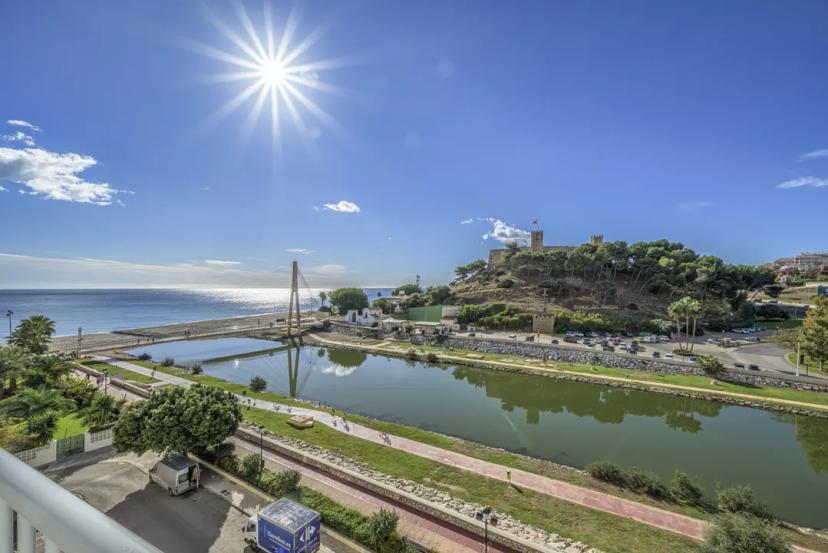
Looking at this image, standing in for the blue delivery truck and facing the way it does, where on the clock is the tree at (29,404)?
The tree is roughly at 12 o'clock from the blue delivery truck.

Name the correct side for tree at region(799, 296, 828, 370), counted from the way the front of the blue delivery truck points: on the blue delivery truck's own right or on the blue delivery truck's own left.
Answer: on the blue delivery truck's own right

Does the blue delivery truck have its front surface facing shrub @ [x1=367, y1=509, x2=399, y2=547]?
no

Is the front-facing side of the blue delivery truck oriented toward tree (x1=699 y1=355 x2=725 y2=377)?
no

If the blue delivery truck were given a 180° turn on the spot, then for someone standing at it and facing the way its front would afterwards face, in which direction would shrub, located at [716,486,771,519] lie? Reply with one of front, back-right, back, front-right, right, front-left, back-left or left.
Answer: front-left

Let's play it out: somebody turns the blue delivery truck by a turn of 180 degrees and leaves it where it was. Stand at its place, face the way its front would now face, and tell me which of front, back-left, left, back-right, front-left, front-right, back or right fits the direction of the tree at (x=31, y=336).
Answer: back

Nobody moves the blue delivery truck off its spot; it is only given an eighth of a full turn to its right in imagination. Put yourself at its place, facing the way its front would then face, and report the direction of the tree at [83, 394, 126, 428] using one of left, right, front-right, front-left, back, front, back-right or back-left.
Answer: front-left

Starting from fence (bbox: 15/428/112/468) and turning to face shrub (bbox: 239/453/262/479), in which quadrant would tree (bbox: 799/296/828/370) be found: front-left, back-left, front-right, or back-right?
front-left

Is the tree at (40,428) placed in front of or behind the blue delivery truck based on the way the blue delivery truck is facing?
in front

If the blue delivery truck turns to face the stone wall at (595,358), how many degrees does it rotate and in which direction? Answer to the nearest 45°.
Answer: approximately 90° to its right

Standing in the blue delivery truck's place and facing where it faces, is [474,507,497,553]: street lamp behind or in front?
behind

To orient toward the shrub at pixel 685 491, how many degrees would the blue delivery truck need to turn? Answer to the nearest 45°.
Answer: approximately 135° to its right

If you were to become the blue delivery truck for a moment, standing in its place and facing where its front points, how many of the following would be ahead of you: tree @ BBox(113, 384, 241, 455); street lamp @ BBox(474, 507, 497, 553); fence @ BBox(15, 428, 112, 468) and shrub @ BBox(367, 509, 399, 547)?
2

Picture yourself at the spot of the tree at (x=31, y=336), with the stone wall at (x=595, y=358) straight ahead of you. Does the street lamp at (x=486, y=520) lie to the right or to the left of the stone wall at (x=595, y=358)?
right

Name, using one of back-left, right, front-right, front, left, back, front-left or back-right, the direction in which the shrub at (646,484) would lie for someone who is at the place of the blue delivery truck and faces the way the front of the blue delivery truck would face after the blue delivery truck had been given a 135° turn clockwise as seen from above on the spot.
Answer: front

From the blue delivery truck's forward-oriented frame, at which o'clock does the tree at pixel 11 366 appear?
The tree is roughly at 12 o'clock from the blue delivery truck.

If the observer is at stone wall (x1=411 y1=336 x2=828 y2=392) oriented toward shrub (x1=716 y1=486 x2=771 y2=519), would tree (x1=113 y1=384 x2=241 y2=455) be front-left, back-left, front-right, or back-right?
front-right
